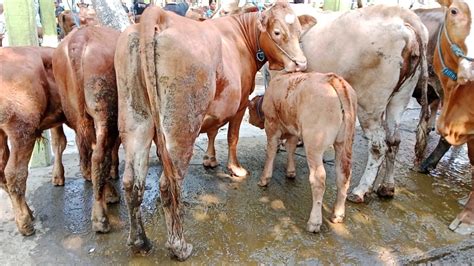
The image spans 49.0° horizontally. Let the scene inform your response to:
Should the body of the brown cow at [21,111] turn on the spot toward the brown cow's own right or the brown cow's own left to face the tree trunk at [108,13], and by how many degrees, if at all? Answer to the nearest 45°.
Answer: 0° — it already faces it

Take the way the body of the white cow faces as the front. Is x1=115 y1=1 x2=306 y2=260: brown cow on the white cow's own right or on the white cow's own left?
on the white cow's own left

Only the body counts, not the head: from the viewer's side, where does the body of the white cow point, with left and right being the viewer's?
facing away from the viewer and to the left of the viewer

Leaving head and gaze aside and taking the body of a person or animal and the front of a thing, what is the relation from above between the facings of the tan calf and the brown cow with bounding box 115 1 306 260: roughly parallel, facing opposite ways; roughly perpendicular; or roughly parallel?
roughly perpendicular

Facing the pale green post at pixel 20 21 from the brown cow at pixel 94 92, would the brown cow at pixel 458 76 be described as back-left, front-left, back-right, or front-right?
back-right

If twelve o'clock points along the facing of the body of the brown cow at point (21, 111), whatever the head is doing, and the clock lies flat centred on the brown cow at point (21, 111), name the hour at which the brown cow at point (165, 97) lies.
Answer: the brown cow at point (165, 97) is roughly at 3 o'clock from the brown cow at point (21, 111).

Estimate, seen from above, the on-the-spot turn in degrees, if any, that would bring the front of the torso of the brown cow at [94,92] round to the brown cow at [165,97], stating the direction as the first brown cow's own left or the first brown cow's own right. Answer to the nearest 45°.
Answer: approximately 90° to the first brown cow's own right

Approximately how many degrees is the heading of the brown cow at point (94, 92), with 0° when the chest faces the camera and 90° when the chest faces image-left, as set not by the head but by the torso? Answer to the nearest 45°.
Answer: approximately 225°

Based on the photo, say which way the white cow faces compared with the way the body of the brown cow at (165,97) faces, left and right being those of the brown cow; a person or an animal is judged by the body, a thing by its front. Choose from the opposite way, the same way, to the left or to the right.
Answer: to the left
